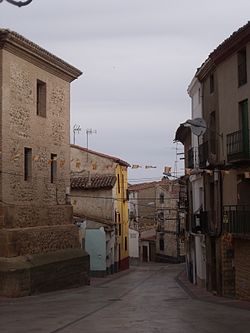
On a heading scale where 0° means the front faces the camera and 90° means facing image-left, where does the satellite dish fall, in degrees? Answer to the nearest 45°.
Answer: approximately 45°

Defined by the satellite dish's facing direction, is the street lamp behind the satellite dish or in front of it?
in front

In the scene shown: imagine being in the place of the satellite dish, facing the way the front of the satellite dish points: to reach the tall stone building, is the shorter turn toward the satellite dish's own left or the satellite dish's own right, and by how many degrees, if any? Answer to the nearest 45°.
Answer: approximately 45° to the satellite dish's own right
